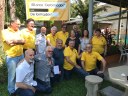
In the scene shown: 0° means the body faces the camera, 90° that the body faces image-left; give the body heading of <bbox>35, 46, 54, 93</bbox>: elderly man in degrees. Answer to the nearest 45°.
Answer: approximately 315°

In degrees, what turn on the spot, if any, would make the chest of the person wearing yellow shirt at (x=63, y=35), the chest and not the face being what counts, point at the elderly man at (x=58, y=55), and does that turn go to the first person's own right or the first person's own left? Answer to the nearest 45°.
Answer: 0° — they already face them

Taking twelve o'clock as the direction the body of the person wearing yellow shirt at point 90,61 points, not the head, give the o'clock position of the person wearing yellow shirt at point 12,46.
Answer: the person wearing yellow shirt at point 12,46 is roughly at 2 o'clock from the person wearing yellow shirt at point 90,61.

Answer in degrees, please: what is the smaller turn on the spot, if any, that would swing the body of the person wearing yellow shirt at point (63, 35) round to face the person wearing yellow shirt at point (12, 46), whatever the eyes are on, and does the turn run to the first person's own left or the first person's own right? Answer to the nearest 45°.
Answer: approximately 45° to the first person's own right

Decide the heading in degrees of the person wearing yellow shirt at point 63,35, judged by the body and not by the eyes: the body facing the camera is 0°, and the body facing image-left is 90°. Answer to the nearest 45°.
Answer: approximately 0°

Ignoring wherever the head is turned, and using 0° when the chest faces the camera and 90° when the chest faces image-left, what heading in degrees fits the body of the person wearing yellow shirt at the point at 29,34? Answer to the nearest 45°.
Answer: approximately 315°

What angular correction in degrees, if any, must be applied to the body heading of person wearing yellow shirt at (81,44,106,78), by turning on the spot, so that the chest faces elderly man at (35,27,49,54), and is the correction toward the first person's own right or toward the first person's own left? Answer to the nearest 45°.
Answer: approximately 90° to the first person's own right

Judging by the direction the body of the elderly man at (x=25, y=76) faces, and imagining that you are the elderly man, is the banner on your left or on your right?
on your left
